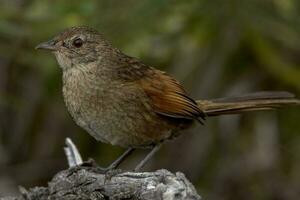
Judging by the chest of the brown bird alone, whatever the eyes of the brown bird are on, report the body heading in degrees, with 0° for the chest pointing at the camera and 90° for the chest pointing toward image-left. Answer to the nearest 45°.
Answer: approximately 90°
